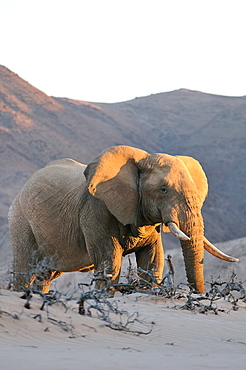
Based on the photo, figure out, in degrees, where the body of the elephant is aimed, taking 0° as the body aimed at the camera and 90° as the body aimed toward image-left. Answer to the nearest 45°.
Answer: approximately 315°
